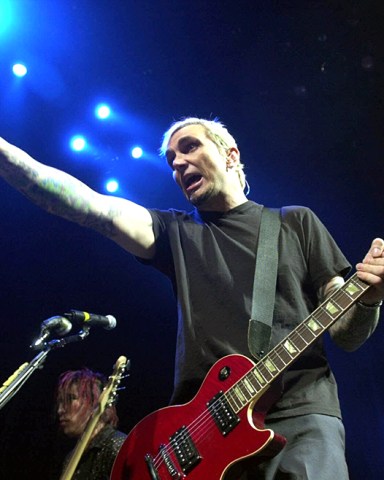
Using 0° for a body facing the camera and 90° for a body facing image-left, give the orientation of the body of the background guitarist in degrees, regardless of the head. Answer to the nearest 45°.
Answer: approximately 45°

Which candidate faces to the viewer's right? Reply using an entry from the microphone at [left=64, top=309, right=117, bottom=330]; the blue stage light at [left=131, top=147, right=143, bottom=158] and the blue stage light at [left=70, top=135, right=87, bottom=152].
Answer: the microphone

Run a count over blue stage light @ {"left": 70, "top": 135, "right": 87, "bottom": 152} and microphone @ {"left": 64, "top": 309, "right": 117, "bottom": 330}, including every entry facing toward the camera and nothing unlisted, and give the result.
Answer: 1

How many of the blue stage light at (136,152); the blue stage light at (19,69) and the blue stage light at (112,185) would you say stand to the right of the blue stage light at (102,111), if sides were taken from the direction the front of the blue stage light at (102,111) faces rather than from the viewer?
1

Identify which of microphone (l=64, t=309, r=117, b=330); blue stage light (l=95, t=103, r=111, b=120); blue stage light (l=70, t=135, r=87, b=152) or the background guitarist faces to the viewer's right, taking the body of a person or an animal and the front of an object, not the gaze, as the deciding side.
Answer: the microphone

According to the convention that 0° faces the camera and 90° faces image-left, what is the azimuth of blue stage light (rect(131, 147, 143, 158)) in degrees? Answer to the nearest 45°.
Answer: approximately 0°

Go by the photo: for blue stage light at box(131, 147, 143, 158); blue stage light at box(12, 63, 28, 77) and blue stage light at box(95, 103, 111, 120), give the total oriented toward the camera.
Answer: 3

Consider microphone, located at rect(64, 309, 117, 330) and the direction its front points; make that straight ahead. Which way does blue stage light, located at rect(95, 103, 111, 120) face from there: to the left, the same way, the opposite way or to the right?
to the right
